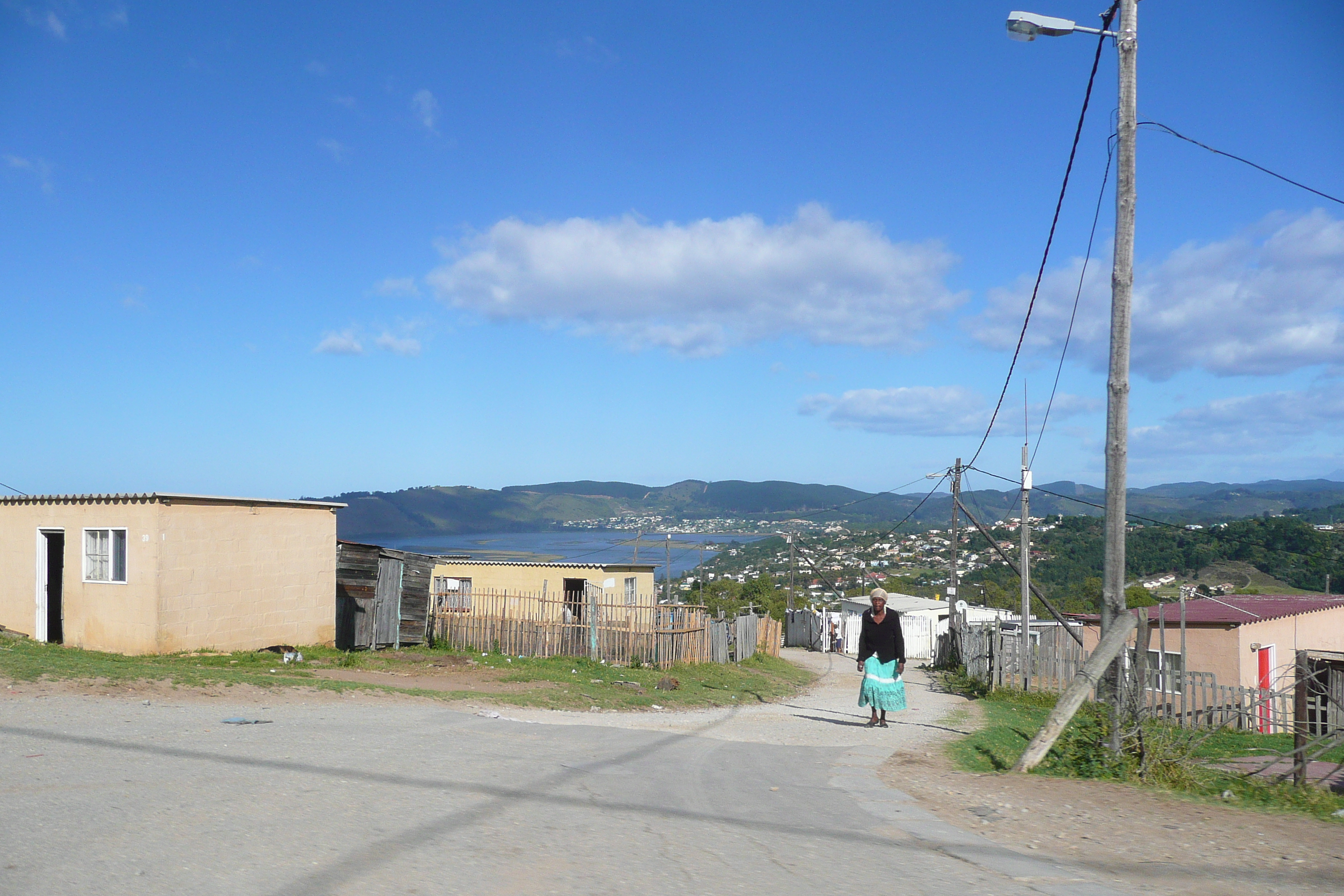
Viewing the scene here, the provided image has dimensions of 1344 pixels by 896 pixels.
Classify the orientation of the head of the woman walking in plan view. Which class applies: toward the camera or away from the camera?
toward the camera

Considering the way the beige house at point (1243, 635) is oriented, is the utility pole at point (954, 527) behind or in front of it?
behind

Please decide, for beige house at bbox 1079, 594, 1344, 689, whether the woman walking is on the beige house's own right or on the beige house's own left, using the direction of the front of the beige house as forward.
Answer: on the beige house's own right

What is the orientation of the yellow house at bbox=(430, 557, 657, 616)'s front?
toward the camera

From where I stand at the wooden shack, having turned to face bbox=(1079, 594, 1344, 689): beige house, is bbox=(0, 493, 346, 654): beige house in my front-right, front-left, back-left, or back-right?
back-right

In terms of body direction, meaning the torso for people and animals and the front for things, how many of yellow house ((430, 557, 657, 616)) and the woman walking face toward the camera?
2

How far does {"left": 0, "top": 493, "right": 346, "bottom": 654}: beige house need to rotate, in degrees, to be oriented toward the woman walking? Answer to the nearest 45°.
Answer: approximately 90° to its left

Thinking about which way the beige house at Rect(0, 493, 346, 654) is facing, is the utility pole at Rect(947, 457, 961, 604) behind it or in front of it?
behind

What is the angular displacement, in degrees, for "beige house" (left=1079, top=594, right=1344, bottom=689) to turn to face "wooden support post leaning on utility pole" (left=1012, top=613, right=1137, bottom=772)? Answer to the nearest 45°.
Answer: approximately 45° to its right

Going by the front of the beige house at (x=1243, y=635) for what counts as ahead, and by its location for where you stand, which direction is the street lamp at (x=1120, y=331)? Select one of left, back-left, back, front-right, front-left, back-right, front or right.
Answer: front-right

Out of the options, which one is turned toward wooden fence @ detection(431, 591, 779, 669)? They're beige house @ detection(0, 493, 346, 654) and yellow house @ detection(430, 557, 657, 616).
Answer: the yellow house

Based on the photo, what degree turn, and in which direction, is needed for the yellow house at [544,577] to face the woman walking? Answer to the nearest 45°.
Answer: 0° — it already faces them
